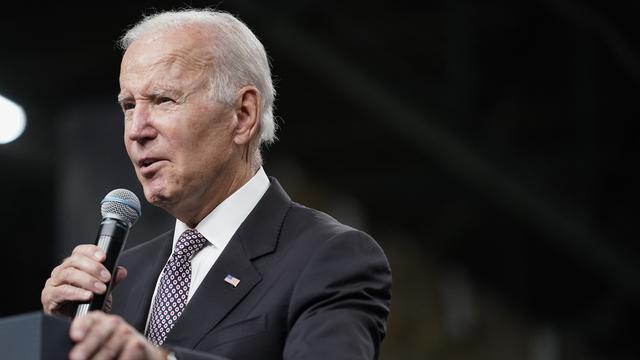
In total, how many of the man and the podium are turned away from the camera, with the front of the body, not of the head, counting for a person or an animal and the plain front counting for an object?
0

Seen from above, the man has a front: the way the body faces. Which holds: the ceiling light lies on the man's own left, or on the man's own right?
on the man's own right

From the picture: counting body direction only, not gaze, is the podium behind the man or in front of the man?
in front

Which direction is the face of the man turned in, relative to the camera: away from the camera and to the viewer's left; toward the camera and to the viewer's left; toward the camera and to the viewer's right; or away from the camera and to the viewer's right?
toward the camera and to the viewer's left

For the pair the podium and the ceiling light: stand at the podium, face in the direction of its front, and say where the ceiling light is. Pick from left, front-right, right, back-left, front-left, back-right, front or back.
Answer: back-right

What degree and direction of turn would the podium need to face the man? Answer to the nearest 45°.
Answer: approximately 180°

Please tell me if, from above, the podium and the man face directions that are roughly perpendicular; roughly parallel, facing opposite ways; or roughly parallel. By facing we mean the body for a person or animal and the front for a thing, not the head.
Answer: roughly parallel

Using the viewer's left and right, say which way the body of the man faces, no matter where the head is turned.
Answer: facing the viewer and to the left of the viewer

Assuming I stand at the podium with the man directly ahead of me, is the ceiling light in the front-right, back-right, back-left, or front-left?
front-left
